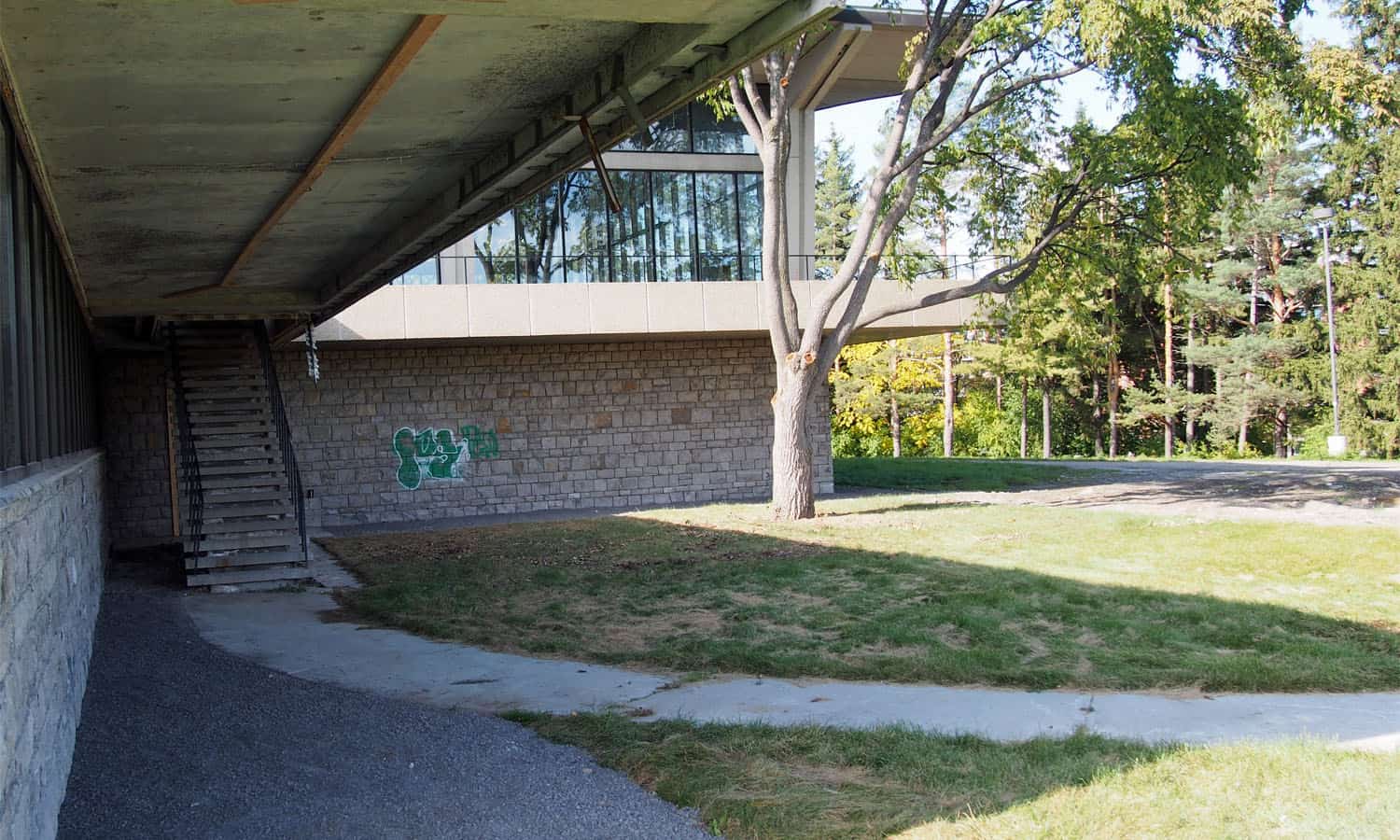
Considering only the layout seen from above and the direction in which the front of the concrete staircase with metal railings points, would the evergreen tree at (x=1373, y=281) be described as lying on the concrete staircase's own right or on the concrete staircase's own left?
on the concrete staircase's own left

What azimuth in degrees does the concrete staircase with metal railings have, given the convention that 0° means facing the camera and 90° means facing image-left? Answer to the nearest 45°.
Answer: approximately 0°
